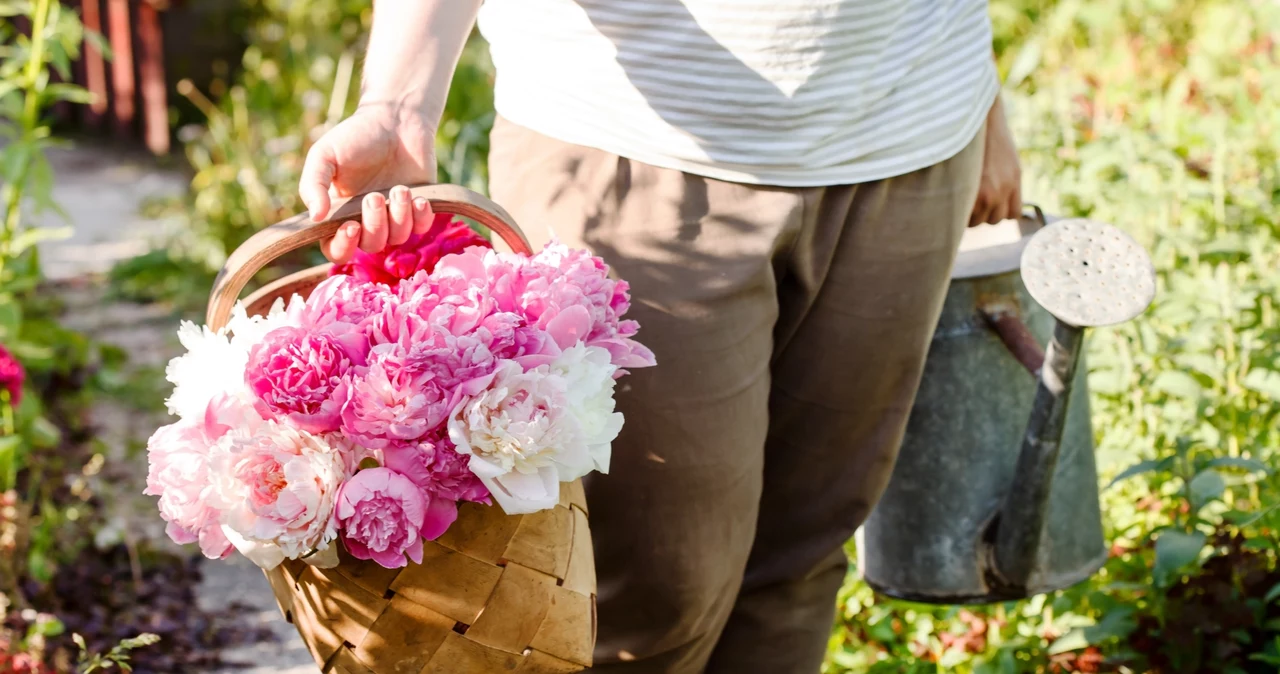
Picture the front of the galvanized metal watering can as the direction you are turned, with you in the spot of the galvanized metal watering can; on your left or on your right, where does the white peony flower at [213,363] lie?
on your right

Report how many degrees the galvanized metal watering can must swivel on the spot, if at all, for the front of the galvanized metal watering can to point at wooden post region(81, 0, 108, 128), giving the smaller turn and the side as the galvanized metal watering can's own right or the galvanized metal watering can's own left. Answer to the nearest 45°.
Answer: approximately 180°

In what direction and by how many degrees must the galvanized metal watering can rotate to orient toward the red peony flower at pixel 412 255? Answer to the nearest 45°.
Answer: approximately 90° to its right

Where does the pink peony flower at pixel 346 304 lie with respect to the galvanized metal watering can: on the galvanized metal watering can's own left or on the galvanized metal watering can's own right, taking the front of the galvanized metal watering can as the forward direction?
on the galvanized metal watering can's own right

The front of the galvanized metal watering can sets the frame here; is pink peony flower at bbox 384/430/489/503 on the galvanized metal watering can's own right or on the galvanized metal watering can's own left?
on the galvanized metal watering can's own right

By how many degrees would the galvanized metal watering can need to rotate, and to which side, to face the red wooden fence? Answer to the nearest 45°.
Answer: approximately 180°

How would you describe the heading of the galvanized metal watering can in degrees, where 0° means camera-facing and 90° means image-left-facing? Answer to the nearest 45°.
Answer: approximately 315°
